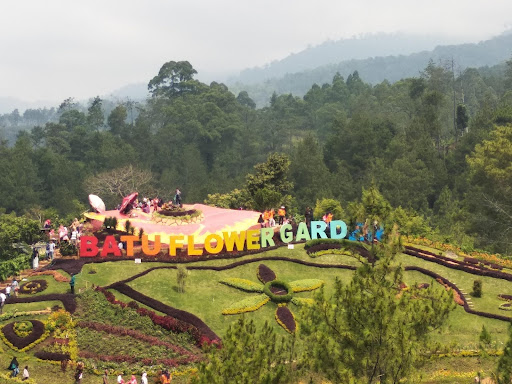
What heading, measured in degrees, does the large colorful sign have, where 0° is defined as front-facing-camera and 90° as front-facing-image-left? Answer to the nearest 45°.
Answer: approximately 0°

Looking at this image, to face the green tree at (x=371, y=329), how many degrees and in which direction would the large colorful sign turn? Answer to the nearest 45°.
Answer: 0° — it already faces it

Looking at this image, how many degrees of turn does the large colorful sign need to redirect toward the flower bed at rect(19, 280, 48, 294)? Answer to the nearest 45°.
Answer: approximately 45° to its right

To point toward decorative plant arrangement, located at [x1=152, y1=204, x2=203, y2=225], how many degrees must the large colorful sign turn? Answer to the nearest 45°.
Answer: approximately 135° to its right

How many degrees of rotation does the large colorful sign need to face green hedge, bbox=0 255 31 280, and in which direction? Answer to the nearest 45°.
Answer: approximately 90° to its right

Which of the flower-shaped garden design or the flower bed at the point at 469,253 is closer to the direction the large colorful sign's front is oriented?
the flower-shaped garden design

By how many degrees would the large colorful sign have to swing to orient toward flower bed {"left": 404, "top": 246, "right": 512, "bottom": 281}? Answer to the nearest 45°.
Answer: approximately 90° to its left

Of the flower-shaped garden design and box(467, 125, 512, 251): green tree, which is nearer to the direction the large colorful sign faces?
the flower-shaped garden design

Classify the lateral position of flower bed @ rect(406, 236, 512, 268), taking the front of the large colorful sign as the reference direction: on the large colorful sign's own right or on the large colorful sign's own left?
on the large colorful sign's own left

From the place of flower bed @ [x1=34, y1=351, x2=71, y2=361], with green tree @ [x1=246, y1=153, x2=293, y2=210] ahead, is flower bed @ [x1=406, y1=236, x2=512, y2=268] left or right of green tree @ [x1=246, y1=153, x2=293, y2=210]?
right

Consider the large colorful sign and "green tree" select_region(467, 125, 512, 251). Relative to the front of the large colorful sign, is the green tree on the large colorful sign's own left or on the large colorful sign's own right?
on the large colorful sign's own left
